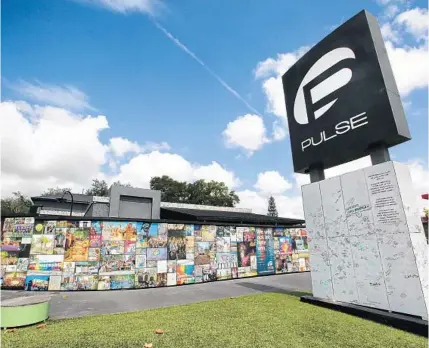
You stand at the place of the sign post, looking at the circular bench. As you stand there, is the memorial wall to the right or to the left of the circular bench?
right

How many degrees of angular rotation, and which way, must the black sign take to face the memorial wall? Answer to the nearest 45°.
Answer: approximately 45° to its right

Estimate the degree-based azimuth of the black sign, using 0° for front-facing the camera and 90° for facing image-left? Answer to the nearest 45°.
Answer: approximately 45°

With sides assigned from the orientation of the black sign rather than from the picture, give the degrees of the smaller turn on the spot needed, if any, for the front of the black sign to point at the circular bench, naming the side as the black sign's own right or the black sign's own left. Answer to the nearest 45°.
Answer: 0° — it already faces it

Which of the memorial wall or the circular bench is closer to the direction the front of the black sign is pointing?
the circular bench
